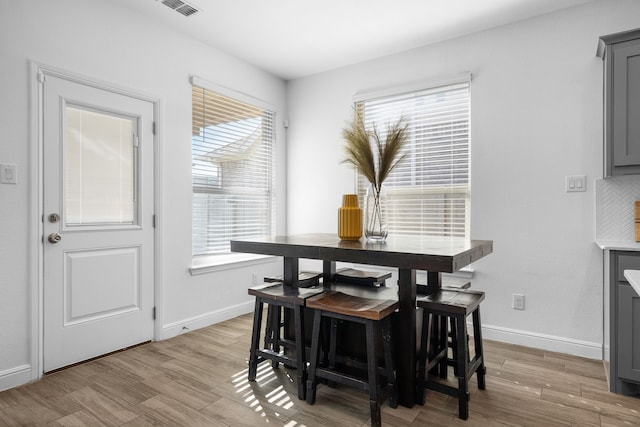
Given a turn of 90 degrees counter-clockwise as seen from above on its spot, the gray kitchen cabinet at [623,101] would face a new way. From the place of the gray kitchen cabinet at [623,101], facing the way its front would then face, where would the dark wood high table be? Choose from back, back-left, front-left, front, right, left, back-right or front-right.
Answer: back-right

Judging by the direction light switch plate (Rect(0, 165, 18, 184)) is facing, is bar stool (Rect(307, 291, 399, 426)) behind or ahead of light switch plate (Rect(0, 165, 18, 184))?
ahead

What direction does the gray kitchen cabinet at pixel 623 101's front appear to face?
toward the camera

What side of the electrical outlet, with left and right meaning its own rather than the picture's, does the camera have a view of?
front

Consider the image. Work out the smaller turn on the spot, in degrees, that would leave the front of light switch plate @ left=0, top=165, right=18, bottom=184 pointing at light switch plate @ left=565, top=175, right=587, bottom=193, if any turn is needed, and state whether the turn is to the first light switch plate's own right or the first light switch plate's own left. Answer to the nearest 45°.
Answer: approximately 45° to the first light switch plate's own left

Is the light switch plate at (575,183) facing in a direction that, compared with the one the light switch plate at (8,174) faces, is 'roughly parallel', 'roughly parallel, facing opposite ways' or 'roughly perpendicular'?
roughly perpendicular

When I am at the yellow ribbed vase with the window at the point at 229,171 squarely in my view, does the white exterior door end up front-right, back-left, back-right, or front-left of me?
front-left

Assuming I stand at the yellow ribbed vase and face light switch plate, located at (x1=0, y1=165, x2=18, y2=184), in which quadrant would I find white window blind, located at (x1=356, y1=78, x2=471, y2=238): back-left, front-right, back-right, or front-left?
back-right

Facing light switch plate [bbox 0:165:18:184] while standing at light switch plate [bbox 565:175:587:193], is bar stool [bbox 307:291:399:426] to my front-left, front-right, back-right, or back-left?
front-left

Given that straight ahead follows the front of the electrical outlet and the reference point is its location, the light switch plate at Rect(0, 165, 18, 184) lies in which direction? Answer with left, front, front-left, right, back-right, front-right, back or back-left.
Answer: front-right

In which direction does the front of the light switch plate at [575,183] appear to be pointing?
toward the camera

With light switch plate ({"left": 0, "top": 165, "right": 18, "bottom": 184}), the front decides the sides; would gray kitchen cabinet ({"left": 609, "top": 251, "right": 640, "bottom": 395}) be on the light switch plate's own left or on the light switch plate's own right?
on the light switch plate's own left

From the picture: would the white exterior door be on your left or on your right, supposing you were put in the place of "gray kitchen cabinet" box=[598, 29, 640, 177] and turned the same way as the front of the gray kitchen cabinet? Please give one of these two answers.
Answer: on your right

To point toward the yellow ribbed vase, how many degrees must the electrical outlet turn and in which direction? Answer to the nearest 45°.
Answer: approximately 45° to its right

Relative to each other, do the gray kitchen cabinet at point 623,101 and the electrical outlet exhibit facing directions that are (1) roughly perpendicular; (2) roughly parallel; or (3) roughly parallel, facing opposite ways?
roughly parallel
